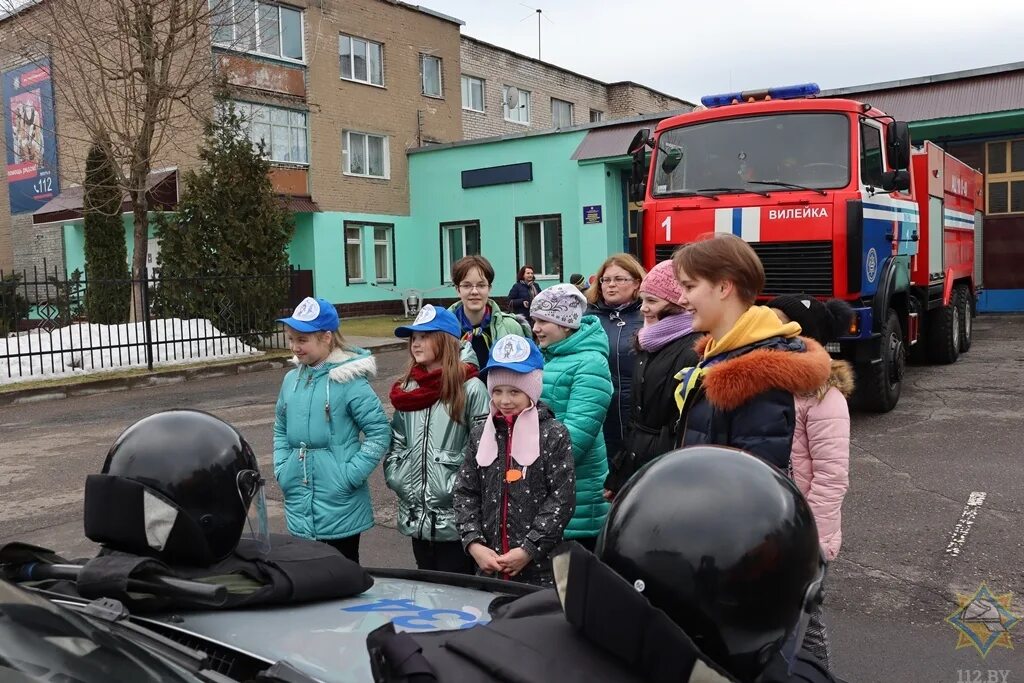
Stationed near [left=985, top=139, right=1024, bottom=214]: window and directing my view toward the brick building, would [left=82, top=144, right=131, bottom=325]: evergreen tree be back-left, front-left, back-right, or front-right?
front-left

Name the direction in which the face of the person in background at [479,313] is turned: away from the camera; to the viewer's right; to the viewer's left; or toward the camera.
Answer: toward the camera

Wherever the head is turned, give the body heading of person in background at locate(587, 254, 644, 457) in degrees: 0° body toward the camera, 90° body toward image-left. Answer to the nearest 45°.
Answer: approximately 0°

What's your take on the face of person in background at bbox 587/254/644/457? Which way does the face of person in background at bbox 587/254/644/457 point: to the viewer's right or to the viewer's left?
to the viewer's left

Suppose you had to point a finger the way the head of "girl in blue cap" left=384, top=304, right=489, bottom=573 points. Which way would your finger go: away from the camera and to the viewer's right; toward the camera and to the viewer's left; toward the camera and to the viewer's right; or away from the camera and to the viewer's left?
toward the camera and to the viewer's left

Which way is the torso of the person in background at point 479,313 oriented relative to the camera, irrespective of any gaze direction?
toward the camera

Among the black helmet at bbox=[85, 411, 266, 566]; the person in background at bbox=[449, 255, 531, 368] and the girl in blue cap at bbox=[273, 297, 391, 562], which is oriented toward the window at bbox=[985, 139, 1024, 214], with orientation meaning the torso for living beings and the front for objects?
the black helmet

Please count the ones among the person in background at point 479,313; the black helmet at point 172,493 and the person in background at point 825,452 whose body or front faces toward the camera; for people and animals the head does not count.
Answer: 1

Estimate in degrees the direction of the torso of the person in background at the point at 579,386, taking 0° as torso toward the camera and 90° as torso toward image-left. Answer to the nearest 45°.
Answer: approximately 45°

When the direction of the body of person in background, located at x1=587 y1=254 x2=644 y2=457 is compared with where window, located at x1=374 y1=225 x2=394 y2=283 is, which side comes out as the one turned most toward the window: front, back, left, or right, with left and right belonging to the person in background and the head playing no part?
back

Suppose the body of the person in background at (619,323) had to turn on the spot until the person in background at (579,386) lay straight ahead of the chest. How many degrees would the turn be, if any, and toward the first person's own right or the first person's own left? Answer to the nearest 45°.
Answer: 0° — they already face them

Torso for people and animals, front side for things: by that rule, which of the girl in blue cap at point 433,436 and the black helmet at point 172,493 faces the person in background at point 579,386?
the black helmet

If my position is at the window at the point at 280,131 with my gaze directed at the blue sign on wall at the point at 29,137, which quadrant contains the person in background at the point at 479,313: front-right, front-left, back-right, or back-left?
back-left

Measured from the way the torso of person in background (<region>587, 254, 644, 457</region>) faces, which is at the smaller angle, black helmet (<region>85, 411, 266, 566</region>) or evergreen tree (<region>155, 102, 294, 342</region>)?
the black helmet

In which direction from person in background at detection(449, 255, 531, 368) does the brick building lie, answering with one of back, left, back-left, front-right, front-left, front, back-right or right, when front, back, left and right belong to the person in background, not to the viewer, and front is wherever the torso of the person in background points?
back

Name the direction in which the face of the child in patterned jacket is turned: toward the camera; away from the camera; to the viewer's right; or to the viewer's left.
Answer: toward the camera

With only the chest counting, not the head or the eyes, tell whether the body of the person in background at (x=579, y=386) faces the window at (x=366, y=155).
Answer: no

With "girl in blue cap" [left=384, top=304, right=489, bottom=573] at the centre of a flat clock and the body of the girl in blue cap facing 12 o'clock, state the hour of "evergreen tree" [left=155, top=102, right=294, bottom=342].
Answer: The evergreen tree is roughly at 4 o'clock from the girl in blue cap.

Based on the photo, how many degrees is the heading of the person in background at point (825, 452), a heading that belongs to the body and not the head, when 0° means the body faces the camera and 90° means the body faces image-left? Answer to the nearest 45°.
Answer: approximately 90°

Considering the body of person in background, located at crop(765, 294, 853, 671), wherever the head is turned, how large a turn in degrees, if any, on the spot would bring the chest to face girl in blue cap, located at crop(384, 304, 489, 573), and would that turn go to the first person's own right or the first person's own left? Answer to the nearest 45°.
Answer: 0° — they already face them
